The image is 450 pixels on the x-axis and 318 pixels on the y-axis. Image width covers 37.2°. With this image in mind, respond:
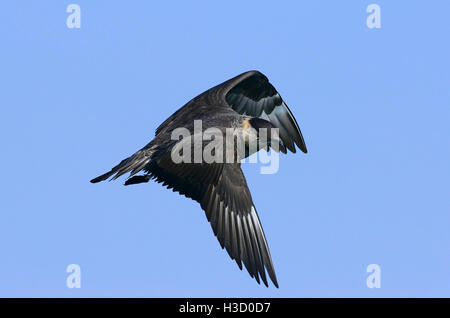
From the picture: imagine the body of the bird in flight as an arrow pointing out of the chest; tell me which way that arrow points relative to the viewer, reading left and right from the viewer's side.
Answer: facing to the right of the viewer
